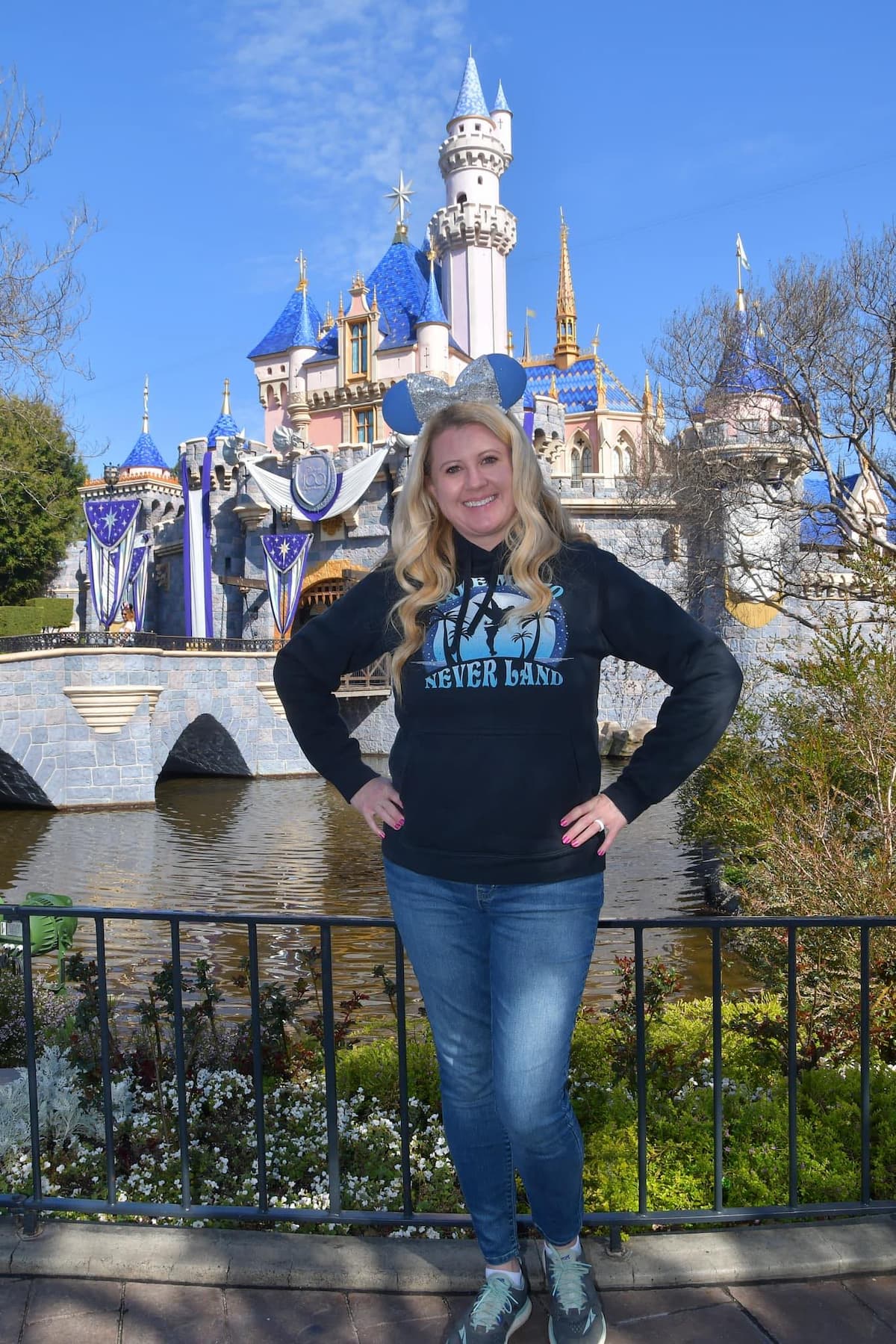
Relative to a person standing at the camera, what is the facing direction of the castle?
facing the viewer and to the left of the viewer

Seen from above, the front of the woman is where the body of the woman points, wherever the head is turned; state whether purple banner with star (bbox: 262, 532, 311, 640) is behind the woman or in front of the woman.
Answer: behind

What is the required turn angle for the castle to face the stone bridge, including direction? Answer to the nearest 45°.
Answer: approximately 45° to its left

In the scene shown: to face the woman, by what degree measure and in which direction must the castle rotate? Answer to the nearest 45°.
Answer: approximately 45° to its left

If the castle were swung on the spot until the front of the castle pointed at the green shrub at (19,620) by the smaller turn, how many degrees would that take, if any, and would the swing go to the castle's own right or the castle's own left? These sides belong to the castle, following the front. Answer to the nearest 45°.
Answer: approximately 45° to the castle's own right

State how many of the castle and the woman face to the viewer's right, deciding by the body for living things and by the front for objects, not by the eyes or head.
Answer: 0

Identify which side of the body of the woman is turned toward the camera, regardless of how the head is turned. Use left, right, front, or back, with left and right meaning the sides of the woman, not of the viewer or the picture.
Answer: front

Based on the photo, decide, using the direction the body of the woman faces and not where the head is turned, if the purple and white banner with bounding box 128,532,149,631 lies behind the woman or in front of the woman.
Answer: behind
